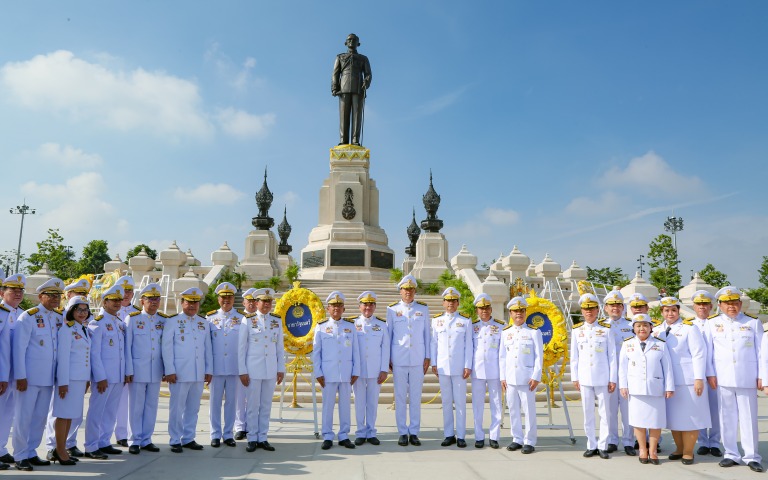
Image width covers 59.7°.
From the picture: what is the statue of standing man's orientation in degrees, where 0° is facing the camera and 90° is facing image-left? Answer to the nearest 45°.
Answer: approximately 0°

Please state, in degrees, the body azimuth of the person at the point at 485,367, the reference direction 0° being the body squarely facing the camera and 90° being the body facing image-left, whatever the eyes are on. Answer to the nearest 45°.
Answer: approximately 0°

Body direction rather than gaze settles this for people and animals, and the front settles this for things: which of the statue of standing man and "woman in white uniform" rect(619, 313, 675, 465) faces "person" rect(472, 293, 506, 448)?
the statue of standing man

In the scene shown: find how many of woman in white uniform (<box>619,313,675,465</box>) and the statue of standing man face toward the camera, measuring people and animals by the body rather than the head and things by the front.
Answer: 2

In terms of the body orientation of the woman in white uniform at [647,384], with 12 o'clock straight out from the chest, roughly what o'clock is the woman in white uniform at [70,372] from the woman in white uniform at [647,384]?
the woman in white uniform at [70,372] is roughly at 2 o'clock from the woman in white uniform at [647,384].

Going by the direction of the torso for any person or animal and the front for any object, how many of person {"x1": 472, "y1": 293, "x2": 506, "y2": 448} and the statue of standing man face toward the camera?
2

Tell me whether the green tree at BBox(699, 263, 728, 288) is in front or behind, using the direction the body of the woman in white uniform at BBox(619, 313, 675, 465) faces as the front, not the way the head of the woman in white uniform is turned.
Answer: behind

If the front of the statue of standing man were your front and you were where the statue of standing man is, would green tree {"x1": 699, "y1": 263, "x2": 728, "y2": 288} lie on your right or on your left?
on your left

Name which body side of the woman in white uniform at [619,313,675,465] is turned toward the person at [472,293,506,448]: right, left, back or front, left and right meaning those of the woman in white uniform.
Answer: right

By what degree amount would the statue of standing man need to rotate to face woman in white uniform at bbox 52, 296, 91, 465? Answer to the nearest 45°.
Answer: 0° — it already faces them
